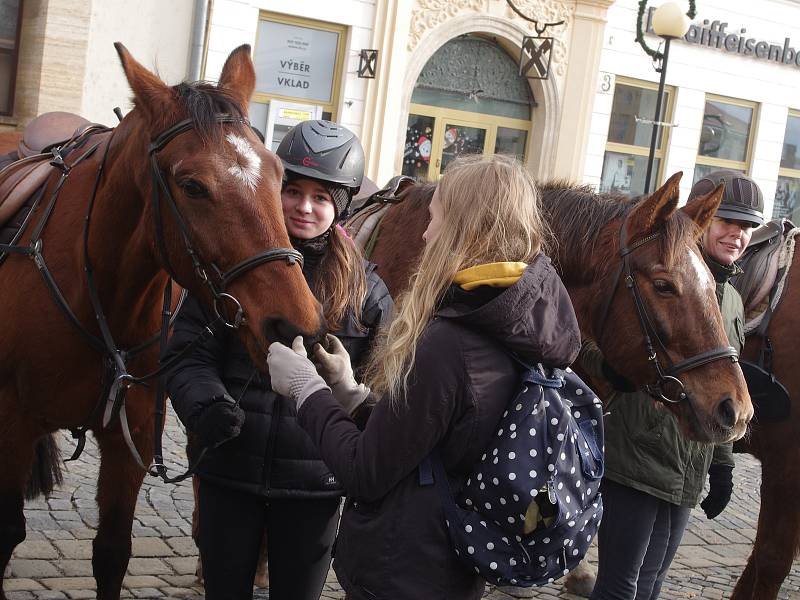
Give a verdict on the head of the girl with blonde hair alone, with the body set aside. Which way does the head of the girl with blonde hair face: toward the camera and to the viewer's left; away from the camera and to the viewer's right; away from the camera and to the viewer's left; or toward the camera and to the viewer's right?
away from the camera and to the viewer's left

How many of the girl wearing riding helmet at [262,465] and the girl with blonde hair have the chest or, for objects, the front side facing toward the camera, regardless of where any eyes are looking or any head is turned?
1

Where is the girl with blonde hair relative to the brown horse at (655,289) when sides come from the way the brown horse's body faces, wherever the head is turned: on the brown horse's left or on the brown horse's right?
on the brown horse's right

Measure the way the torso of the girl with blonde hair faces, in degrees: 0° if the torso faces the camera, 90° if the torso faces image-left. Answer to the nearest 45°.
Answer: approximately 135°

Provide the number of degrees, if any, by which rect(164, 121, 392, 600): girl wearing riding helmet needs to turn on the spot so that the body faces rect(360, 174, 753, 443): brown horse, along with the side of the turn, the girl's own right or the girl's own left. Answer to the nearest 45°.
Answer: approximately 135° to the girl's own left

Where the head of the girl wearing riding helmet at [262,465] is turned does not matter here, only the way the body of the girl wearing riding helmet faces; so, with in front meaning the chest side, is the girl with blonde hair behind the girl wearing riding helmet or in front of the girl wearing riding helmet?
in front

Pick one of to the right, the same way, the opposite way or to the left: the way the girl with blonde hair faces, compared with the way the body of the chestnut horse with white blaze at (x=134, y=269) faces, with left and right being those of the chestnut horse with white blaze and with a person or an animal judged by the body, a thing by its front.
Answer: the opposite way

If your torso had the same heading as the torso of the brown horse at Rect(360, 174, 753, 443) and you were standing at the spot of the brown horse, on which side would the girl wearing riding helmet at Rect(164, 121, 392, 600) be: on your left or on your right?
on your right

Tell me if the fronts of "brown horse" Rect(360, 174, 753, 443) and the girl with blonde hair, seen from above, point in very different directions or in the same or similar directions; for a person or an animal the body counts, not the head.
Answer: very different directions

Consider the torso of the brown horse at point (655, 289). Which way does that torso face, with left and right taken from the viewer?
facing the viewer and to the right of the viewer
